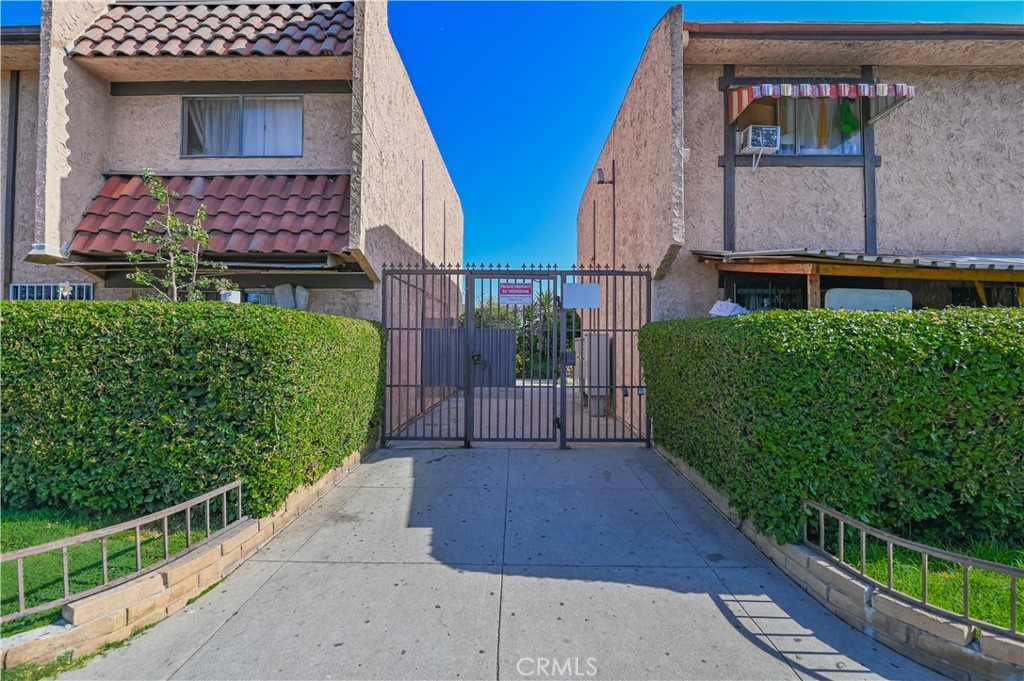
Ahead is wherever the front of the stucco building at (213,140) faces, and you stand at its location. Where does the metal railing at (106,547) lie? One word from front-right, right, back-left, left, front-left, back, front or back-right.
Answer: front

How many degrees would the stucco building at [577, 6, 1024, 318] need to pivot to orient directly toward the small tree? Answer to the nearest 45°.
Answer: approximately 45° to its right

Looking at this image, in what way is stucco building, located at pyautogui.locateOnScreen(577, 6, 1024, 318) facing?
toward the camera

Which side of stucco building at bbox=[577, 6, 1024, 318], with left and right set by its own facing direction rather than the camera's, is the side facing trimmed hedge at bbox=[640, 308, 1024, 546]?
front

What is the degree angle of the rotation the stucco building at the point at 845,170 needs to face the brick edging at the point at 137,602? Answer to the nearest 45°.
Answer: approximately 45° to its right

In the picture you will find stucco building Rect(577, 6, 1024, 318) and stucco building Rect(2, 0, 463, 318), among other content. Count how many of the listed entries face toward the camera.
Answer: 2

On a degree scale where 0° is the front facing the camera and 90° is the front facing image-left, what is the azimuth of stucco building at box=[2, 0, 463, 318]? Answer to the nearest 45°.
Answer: approximately 0°

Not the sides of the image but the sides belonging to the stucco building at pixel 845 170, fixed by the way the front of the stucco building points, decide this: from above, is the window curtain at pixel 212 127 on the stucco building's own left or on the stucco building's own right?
on the stucco building's own right

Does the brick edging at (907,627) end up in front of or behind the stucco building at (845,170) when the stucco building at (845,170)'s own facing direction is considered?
in front

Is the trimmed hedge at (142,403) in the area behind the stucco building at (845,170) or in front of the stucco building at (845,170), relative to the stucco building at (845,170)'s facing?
in front
